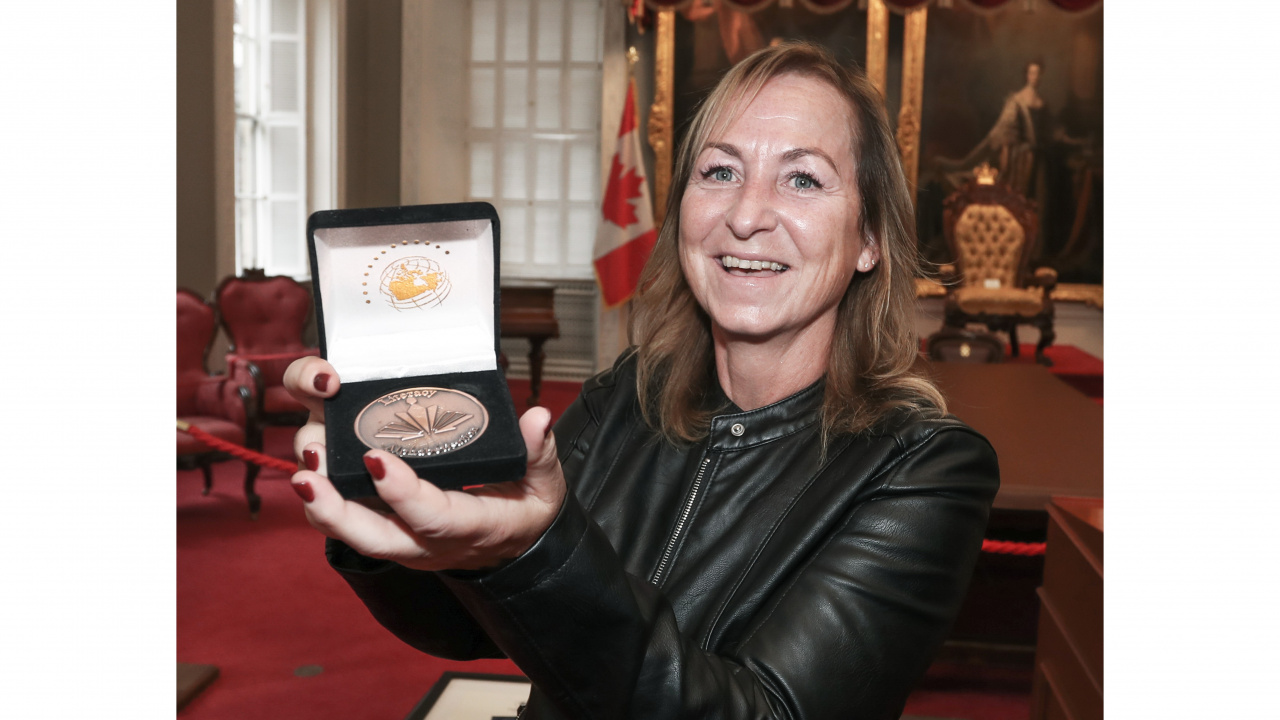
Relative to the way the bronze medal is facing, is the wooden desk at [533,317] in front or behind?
behind

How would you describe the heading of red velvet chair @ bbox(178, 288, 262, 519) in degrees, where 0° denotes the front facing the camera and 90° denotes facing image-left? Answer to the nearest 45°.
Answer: approximately 315°

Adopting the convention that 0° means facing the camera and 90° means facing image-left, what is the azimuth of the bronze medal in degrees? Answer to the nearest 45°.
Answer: approximately 0°

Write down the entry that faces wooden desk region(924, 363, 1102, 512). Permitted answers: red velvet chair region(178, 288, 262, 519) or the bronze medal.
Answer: the red velvet chair

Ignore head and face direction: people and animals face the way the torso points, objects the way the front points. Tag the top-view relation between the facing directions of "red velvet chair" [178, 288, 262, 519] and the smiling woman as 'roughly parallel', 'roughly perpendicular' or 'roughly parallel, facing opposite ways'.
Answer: roughly perpendicular
